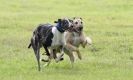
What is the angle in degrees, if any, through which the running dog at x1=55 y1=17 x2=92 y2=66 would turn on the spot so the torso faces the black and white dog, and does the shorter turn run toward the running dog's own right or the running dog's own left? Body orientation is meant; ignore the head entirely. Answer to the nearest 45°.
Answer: approximately 90° to the running dog's own right
